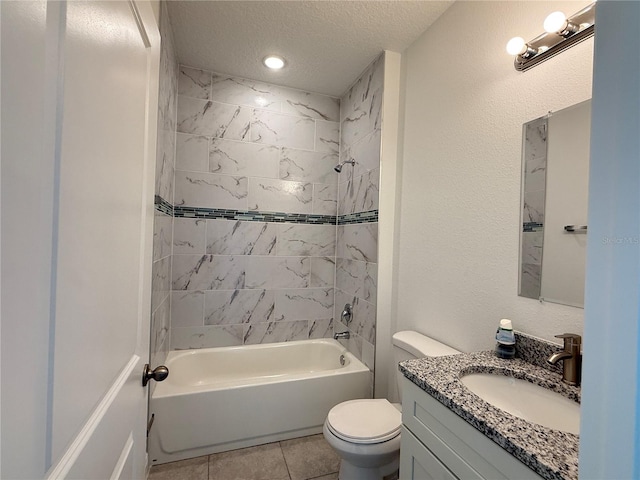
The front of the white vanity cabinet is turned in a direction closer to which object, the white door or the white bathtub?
the white door

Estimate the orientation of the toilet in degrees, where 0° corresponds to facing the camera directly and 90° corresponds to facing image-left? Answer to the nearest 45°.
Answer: approximately 45°

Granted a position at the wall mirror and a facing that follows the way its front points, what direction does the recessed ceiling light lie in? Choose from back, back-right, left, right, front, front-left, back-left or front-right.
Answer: front-right

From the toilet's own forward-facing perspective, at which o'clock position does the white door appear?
The white door is roughly at 11 o'clock from the toilet.

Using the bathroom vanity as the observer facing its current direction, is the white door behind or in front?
in front

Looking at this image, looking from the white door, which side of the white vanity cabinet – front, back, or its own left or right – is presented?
front

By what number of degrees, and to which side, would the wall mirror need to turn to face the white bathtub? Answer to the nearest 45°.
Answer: approximately 45° to its right

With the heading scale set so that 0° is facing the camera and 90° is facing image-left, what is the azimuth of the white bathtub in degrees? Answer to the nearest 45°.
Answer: approximately 0°

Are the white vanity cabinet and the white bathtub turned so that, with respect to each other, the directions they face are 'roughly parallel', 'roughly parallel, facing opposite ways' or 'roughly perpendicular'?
roughly perpendicular

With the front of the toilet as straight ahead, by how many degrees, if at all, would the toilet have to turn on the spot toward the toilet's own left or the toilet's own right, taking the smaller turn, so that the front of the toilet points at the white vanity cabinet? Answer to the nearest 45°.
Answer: approximately 90° to the toilet's own left
